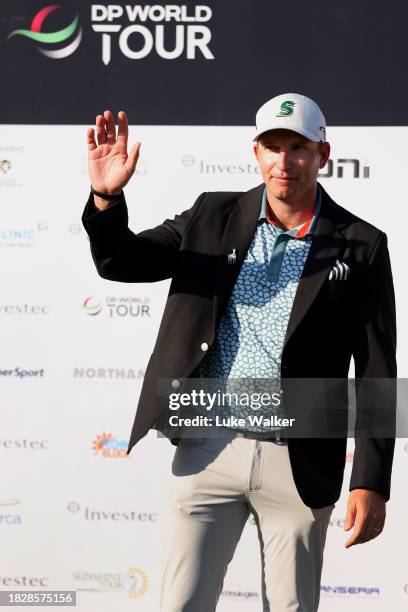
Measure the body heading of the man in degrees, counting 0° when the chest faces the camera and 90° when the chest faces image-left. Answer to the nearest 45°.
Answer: approximately 0°
